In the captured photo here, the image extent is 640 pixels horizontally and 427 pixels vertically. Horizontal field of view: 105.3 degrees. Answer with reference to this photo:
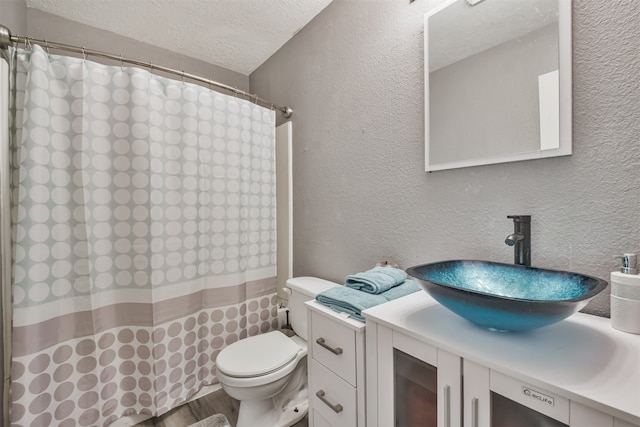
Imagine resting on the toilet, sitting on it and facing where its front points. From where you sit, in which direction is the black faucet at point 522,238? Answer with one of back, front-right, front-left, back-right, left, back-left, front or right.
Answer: left

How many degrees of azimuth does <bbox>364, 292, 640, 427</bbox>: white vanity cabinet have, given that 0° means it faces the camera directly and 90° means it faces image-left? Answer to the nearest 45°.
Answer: approximately 45°

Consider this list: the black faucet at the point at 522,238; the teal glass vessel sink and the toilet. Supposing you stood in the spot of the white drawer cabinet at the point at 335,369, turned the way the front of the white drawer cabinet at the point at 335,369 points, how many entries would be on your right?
1

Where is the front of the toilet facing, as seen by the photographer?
facing the viewer and to the left of the viewer

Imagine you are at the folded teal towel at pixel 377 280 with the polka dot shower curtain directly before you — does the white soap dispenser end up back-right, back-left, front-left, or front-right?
back-left

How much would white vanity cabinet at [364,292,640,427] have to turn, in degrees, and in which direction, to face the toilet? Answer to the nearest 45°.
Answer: approximately 45° to its right

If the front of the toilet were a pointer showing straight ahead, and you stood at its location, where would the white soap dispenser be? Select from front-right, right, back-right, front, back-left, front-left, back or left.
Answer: left

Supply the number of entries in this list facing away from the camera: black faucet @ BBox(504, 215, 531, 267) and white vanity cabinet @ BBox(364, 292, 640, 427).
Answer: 0

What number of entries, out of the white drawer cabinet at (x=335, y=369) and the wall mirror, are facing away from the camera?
0

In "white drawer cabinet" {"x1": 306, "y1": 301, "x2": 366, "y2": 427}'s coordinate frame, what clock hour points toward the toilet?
The toilet is roughly at 3 o'clock from the white drawer cabinet.

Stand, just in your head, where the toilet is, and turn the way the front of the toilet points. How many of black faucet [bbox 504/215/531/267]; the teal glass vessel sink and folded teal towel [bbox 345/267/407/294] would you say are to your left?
3

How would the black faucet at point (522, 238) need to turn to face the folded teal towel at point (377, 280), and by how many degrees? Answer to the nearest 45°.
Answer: approximately 45° to its right
